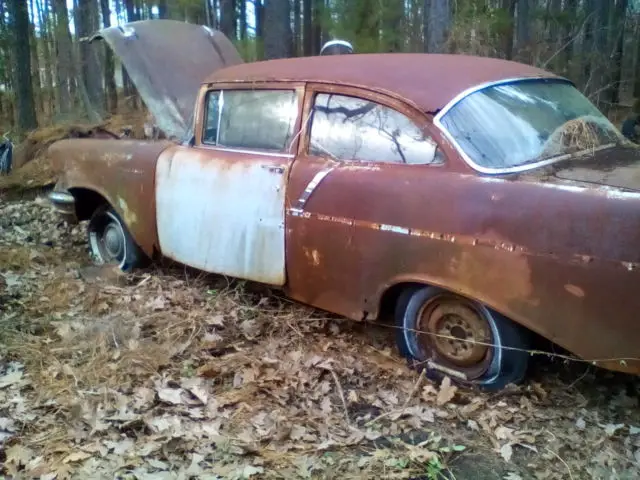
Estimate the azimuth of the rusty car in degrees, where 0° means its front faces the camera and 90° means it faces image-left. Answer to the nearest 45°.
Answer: approximately 135°

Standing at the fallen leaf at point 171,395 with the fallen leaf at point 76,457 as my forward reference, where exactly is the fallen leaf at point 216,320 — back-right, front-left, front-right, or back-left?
back-right

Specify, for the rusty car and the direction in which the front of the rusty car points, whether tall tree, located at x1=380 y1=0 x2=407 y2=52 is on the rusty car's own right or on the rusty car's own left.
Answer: on the rusty car's own right

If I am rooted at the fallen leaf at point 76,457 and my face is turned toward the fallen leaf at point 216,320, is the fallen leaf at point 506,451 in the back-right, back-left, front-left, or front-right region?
front-right

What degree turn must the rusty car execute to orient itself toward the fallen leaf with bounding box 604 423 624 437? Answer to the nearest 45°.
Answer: approximately 180°

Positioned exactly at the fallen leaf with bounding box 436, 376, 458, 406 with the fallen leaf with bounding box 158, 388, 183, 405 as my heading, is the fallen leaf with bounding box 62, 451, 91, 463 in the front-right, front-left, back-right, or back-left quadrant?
front-left

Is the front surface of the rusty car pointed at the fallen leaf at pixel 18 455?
no

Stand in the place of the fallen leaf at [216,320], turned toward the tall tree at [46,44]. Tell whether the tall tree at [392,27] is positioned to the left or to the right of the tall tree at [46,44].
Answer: right

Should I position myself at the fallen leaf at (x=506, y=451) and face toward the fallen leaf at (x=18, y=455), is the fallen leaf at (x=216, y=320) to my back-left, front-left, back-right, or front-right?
front-right

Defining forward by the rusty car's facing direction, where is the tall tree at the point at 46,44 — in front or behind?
in front

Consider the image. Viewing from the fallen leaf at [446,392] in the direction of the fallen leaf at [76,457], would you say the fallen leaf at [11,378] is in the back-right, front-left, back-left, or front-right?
front-right

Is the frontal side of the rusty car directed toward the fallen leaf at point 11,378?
no

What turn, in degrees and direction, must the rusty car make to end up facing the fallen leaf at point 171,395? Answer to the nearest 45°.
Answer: approximately 45° to its left

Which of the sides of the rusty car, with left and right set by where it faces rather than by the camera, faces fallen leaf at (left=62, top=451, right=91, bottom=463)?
left
